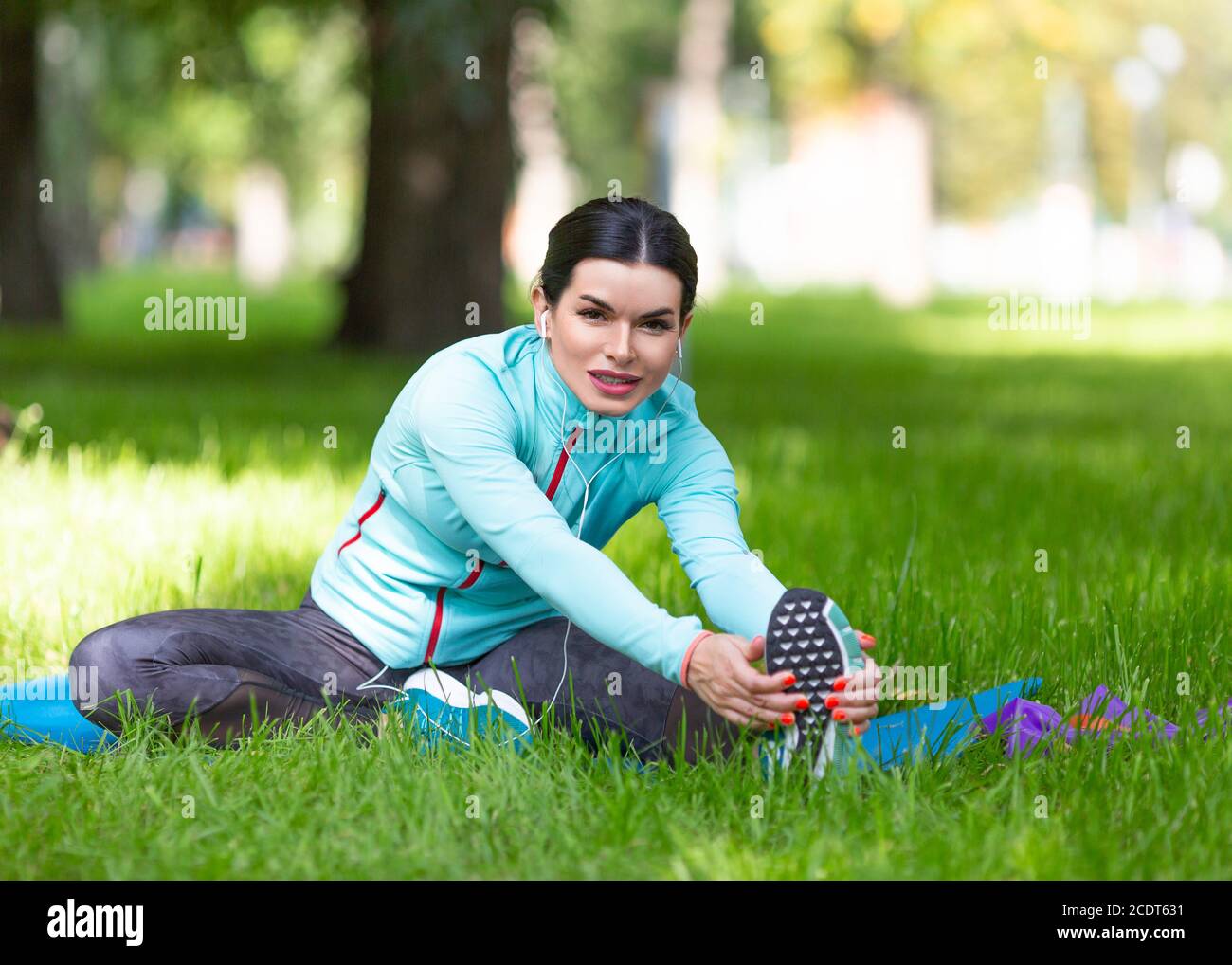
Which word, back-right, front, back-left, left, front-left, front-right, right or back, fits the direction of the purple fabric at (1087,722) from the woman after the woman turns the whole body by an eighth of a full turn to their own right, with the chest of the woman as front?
left

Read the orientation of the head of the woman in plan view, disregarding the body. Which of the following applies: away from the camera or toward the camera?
toward the camera

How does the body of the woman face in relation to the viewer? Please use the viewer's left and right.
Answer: facing the viewer and to the right of the viewer

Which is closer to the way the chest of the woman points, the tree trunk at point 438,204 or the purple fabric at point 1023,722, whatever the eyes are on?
the purple fabric

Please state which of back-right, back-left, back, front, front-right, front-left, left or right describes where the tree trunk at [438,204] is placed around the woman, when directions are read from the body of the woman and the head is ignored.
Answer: back-left

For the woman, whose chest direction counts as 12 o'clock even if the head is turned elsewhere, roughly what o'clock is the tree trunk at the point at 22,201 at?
The tree trunk is roughly at 7 o'clock from the woman.

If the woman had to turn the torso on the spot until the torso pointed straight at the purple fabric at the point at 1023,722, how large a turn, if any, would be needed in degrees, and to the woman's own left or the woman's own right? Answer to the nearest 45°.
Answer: approximately 45° to the woman's own left
